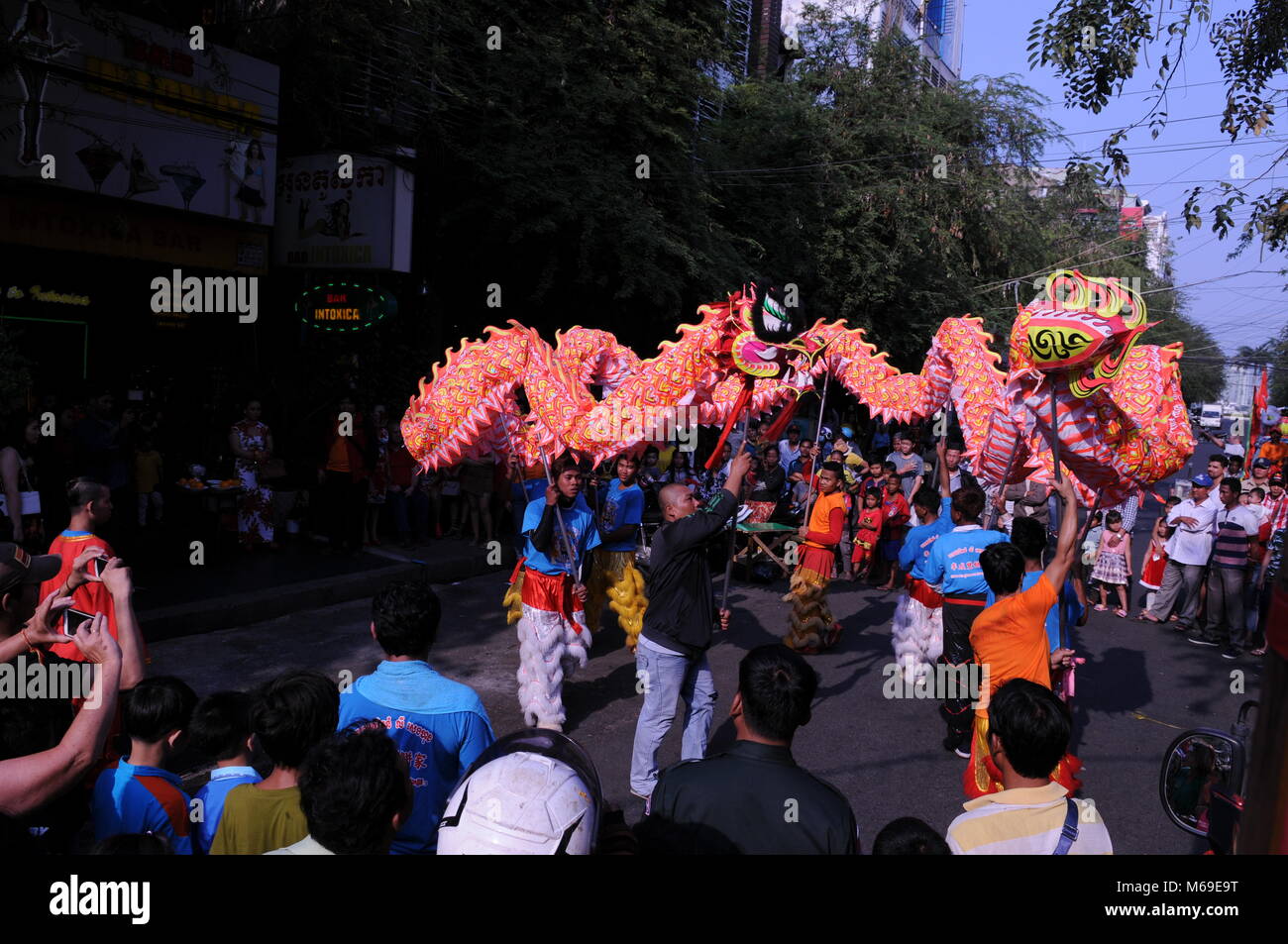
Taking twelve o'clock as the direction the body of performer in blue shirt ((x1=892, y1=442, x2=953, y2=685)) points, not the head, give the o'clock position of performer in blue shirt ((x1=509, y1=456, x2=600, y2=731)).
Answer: performer in blue shirt ((x1=509, y1=456, x2=600, y2=731)) is roughly at 9 o'clock from performer in blue shirt ((x1=892, y1=442, x2=953, y2=685)).

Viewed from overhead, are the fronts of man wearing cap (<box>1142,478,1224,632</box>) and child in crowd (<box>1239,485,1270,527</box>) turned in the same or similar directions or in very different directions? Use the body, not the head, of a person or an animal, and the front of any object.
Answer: same or similar directions

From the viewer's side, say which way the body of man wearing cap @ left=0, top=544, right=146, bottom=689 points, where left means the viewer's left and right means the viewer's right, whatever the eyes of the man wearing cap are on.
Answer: facing to the right of the viewer

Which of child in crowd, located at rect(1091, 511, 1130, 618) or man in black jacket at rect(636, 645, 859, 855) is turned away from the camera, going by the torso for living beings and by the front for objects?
the man in black jacket

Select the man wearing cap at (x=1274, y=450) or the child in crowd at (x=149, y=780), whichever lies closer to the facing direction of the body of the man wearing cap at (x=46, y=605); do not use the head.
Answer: the man wearing cap

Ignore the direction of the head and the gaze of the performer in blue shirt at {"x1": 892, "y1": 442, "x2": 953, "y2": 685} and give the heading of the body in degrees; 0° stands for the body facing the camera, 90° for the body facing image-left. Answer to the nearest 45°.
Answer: approximately 135°

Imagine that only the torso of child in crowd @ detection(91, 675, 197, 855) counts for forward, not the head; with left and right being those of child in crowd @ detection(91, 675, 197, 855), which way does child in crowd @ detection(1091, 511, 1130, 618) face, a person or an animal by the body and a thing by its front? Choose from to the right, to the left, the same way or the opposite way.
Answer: the opposite way

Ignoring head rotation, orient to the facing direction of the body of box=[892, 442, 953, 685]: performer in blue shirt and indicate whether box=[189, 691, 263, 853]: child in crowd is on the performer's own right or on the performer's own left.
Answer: on the performer's own left

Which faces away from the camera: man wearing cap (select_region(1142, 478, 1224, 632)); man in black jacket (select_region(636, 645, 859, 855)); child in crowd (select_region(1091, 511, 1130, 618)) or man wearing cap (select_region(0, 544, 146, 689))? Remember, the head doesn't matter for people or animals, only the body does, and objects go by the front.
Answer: the man in black jacket

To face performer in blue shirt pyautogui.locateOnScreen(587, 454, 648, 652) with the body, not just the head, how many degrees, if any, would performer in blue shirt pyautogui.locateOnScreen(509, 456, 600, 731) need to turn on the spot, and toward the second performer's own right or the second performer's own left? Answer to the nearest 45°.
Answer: approximately 135° to the second performer's own left

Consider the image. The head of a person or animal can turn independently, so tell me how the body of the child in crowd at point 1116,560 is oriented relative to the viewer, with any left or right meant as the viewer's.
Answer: facing the viewer

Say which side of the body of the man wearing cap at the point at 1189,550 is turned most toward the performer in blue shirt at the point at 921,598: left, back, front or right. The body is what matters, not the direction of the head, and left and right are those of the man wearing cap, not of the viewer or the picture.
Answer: front

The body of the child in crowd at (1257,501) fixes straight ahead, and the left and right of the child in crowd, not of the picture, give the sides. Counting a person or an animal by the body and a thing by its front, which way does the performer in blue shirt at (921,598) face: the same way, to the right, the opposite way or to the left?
to the right

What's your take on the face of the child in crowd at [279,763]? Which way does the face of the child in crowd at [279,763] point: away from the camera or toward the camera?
away from the camera

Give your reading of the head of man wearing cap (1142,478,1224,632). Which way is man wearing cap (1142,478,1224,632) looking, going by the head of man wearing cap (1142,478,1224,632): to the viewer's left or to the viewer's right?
to the viewer's left
